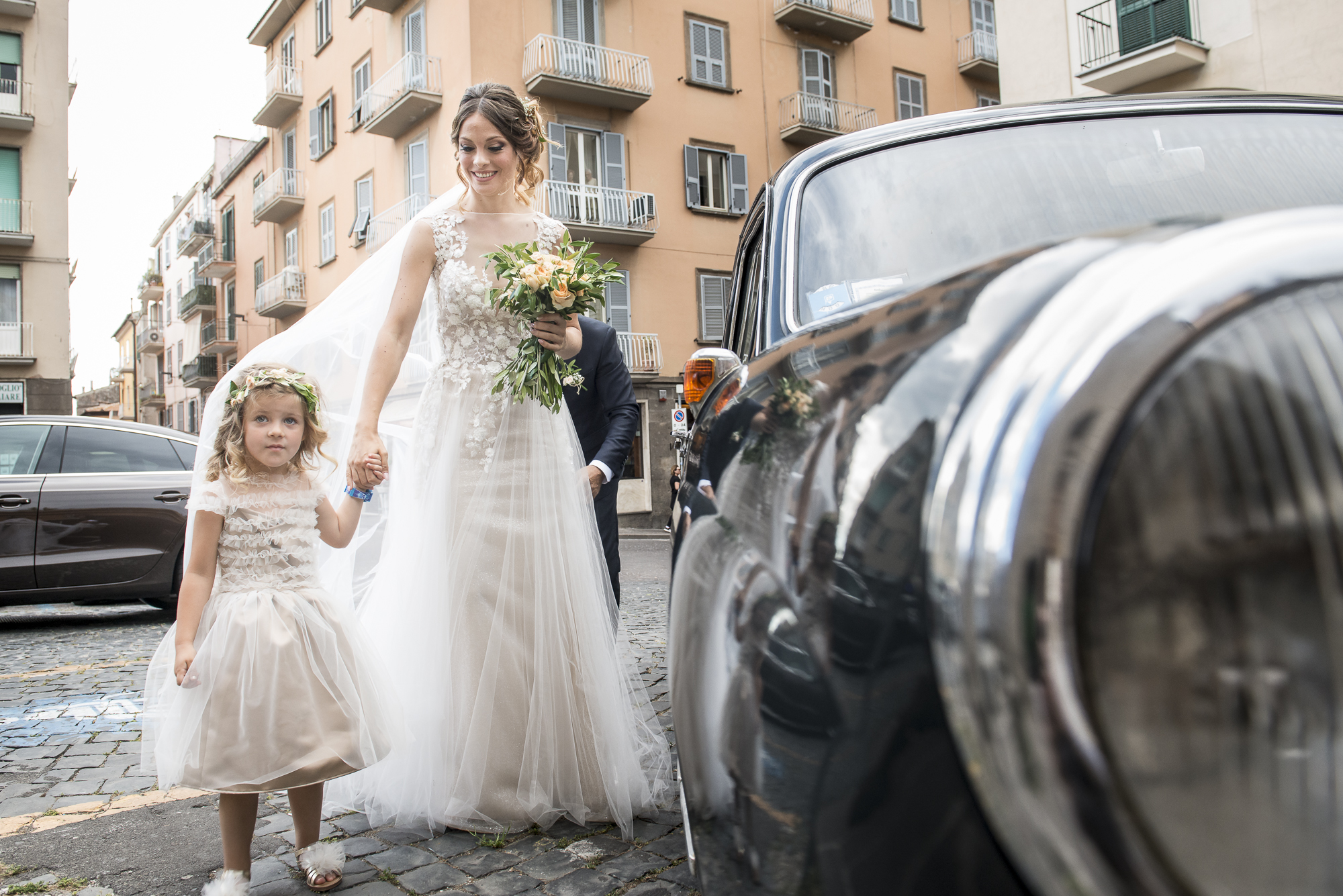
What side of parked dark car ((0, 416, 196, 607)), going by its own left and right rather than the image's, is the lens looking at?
left

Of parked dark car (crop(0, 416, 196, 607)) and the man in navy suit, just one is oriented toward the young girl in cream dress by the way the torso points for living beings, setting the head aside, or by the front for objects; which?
the man in navy suit

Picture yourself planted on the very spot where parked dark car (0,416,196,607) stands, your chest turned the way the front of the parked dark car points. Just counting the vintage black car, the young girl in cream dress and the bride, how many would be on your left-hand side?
3

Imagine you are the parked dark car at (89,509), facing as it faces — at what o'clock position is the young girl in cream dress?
The young girl in cream dress is roughly at 9 o'clock from the parked dark car.

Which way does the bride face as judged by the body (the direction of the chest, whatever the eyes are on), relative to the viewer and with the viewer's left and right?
facing the viewer

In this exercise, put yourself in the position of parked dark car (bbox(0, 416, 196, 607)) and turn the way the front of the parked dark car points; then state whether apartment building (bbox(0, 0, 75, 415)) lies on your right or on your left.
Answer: on your right

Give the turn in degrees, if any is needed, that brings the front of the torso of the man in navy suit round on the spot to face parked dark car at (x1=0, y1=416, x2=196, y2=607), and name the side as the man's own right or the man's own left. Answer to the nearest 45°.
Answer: approximately 90° to the man's own right

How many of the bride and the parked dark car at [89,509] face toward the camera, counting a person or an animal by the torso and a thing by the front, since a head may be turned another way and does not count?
1

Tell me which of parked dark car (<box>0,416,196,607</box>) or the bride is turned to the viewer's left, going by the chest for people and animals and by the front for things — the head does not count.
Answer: the parked dark car

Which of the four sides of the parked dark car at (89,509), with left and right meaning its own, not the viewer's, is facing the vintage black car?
left

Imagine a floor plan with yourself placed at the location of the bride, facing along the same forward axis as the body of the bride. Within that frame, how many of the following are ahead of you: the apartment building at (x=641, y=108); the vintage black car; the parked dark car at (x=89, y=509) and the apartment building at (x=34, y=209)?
1

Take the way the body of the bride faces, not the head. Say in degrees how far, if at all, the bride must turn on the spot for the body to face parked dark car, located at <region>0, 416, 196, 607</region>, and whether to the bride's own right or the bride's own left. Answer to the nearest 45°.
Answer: approximately 135° to the bride's own right

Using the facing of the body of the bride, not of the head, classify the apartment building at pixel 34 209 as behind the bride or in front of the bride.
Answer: behind

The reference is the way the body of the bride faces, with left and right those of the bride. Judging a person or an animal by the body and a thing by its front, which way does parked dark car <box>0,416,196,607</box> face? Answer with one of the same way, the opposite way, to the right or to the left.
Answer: to the right

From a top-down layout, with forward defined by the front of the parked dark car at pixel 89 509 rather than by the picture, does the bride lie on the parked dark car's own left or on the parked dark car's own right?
on the parked dark car's own left
